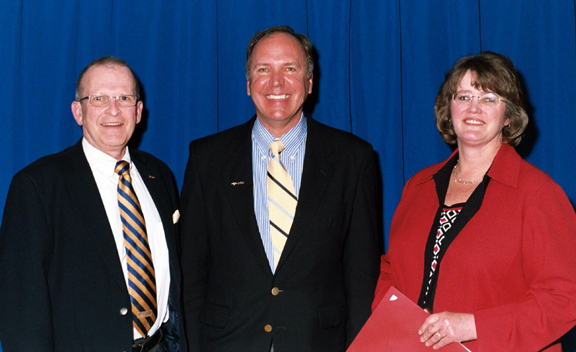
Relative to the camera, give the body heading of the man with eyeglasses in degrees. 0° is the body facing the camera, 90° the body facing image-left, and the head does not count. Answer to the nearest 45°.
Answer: approximately 315°

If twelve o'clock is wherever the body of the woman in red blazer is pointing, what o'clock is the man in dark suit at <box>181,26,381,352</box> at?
The man in dark suit is roughly at 2 o'clock from the woman in red blazer.

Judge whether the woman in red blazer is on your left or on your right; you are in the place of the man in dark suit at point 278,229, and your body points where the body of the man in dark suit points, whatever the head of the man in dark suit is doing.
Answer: on your left

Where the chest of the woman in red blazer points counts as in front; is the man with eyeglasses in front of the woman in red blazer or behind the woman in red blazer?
in front

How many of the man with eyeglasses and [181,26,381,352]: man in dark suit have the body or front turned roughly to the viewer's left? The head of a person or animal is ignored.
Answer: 0

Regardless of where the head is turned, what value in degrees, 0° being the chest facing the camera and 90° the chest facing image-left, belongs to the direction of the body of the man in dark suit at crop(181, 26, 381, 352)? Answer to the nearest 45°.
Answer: approximately 0°

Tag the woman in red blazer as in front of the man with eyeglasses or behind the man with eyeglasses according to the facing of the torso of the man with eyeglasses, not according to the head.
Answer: in front
